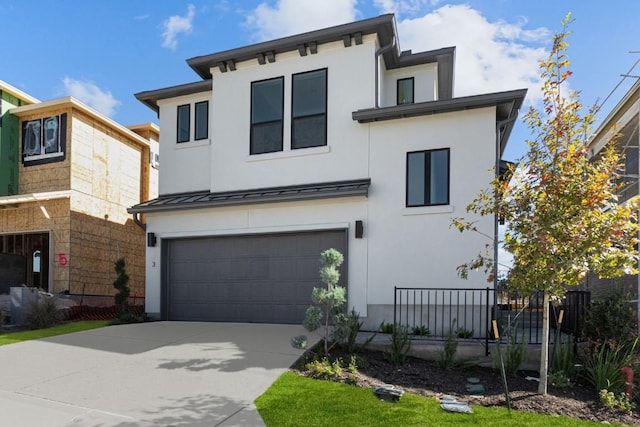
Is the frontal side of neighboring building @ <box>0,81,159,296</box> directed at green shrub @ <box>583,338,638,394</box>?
no

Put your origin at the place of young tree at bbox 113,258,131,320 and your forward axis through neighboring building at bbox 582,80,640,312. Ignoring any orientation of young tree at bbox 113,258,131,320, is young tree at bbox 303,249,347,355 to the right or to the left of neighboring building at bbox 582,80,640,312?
right

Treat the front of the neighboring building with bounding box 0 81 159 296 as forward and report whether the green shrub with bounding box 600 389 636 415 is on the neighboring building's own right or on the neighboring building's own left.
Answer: on the neighboring building's own left

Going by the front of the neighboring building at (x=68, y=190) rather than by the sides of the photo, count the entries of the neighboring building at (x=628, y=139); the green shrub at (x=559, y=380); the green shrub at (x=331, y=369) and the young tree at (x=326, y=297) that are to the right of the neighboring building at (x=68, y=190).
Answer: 0

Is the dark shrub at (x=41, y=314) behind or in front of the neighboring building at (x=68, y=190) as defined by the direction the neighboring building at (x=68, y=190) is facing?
in front

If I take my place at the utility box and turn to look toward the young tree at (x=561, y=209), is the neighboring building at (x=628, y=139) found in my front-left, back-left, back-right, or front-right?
front-left

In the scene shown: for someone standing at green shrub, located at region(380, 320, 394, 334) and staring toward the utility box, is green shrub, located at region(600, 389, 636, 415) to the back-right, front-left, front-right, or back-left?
back-left

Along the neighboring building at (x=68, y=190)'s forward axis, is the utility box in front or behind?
in front

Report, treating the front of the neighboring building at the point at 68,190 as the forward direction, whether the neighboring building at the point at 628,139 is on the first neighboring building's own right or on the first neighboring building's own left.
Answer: on the first neighboring building's own left

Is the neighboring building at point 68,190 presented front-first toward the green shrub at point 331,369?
no

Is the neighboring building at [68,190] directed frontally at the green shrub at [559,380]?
no
